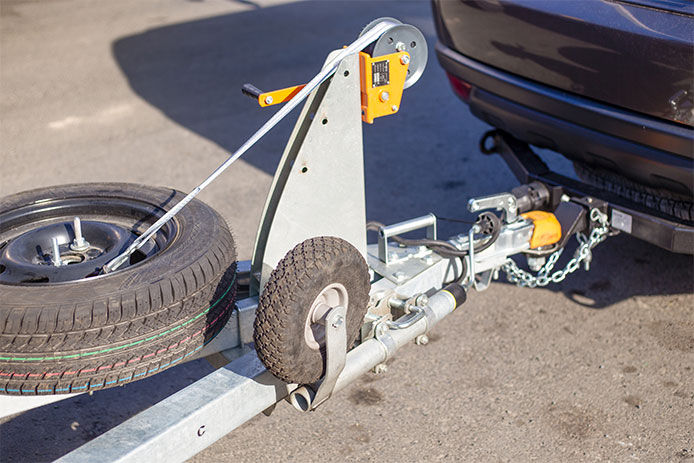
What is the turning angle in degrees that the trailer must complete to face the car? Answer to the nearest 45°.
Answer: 0° — it already faces it

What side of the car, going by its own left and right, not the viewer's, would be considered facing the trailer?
back

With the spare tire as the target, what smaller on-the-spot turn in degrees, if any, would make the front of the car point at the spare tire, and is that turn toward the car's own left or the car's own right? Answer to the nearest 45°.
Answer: approximately 180°

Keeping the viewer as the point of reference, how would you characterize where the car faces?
facing away from the viewer and to the right of the viewer

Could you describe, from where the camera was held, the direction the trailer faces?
facing away from the viewer and to the right of the viewer

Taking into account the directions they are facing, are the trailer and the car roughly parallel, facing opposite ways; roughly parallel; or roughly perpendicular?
roughly parallel

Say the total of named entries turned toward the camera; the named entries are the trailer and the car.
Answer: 0
